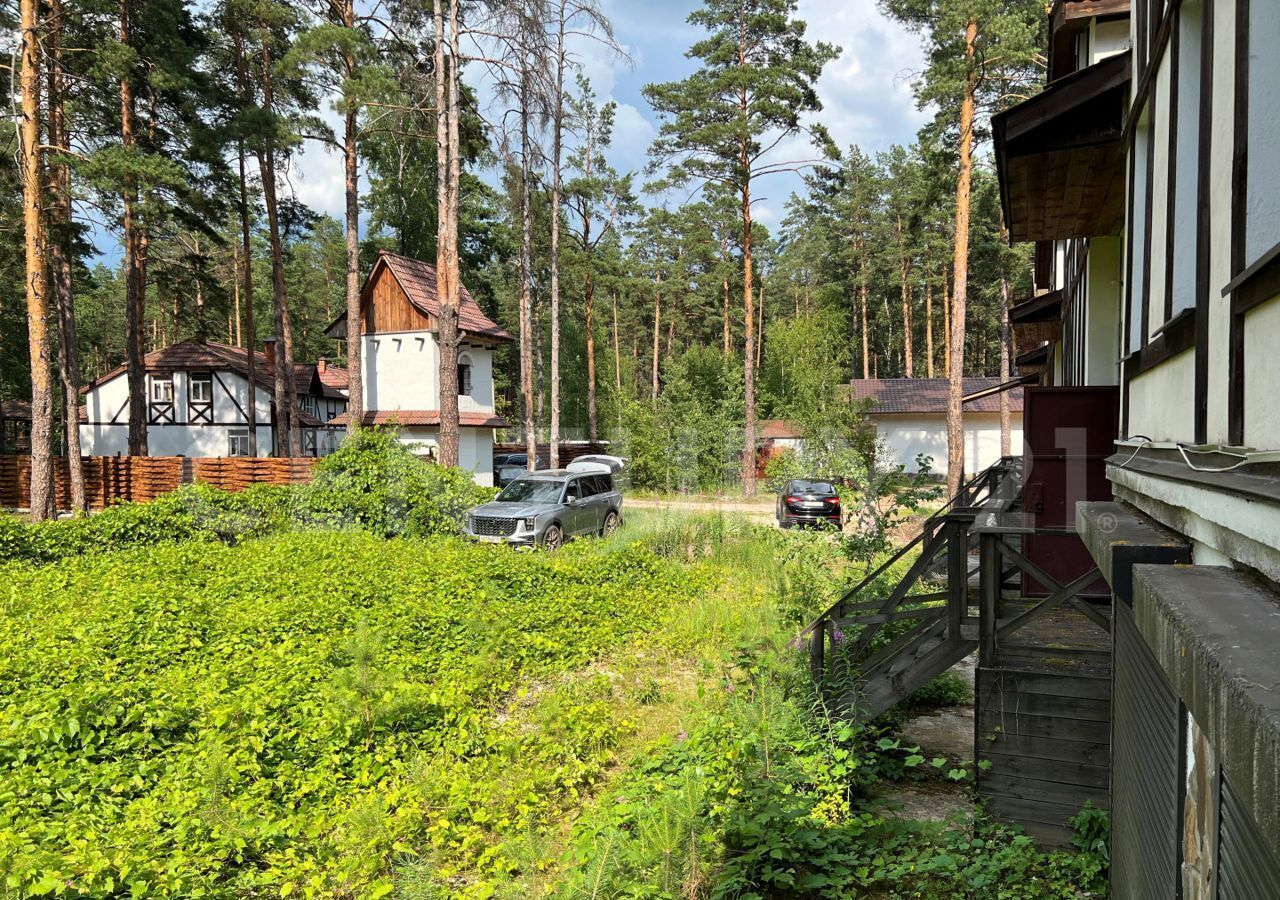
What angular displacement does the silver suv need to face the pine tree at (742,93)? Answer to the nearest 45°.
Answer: approximately 180°

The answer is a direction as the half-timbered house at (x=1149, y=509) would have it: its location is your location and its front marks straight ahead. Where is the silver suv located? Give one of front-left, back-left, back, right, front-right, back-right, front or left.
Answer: front-right

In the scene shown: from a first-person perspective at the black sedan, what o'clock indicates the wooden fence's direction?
The wooden fence is roughly at 9 o'clock from the black sedan.

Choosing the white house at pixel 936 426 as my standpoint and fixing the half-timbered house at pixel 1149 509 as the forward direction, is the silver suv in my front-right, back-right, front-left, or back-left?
front-right

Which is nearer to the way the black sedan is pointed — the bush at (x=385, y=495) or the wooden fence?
the wooden fence

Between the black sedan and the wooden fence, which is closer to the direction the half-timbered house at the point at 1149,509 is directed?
the wooden fence

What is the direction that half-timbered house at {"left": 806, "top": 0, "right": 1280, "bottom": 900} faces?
to the viewer's left

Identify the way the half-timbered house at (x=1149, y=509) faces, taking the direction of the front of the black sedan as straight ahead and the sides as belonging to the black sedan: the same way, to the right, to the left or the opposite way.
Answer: to the left

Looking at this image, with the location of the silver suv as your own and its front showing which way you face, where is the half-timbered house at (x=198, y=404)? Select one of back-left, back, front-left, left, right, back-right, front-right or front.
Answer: right

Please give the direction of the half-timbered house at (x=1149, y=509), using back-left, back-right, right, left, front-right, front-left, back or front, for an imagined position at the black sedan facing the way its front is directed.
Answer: back

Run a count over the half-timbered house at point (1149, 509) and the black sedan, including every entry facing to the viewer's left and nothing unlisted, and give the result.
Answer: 1

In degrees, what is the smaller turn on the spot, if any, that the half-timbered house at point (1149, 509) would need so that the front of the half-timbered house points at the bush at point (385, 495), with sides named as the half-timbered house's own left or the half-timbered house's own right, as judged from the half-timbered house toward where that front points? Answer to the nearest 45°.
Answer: approximately 45° to the half-timbered house's own right

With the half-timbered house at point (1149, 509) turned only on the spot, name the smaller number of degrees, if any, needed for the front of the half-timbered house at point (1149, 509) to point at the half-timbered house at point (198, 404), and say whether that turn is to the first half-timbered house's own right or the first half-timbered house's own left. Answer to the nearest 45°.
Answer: approximately 45° to the first half-timbered house's own right

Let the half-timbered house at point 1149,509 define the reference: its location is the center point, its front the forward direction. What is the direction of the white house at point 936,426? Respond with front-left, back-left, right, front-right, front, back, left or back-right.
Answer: right

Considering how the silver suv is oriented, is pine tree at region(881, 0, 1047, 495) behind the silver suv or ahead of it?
behind

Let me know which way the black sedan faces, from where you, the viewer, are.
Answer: facing away from the viewer
